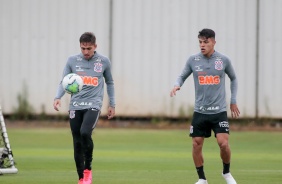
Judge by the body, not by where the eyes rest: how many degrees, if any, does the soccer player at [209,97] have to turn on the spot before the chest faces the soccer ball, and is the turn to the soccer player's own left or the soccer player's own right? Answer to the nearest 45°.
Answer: approximately 90° to the soccer player's own right

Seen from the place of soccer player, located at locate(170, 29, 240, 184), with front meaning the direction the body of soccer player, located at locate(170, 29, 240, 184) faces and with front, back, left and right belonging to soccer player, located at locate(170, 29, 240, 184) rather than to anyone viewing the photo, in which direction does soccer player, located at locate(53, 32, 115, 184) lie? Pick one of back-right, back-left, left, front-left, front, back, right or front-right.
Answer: right

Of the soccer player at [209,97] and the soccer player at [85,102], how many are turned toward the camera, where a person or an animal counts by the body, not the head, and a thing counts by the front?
2

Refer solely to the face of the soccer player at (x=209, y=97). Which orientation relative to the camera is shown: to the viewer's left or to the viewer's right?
to the viewer's left

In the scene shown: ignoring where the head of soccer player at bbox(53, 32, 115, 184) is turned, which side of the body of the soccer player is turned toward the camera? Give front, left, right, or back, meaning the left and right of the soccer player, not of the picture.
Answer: front

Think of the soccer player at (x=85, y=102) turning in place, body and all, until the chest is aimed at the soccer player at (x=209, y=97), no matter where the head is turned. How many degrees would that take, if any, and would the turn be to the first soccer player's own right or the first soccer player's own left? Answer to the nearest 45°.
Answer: approximately 90° to the first soccer player's own left

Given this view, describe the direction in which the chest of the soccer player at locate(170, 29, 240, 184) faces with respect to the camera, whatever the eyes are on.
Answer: toward the camera
